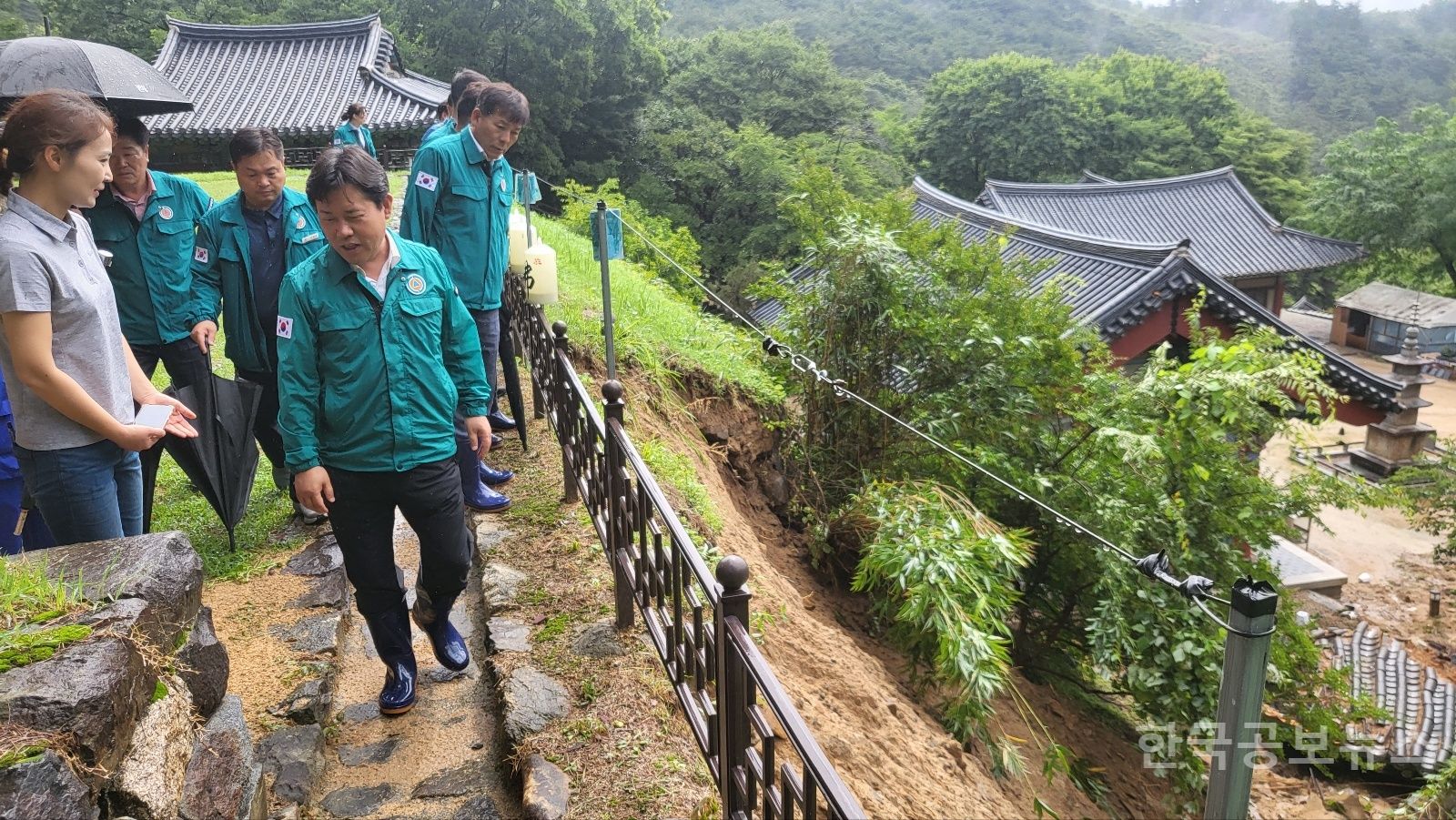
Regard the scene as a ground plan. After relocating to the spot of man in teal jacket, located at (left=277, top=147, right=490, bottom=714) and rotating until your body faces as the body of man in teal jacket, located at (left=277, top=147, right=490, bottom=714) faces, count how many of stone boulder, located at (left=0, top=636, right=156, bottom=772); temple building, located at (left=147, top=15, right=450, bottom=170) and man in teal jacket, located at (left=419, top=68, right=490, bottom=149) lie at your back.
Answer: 2

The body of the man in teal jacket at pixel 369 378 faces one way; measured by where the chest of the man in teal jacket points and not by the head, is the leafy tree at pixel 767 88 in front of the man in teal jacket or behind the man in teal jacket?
behind

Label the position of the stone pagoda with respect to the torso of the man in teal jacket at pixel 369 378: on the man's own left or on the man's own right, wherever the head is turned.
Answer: on the man's own left

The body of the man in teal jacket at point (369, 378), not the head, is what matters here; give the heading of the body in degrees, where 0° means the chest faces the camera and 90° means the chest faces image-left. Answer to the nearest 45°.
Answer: approximately 0°

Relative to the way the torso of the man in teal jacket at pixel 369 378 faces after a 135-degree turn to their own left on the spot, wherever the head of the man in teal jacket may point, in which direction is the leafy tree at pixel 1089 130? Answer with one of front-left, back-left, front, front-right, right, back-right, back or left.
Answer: front

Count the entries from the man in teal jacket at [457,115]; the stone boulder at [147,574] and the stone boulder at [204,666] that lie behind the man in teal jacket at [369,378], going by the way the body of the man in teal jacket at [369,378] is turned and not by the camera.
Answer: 1

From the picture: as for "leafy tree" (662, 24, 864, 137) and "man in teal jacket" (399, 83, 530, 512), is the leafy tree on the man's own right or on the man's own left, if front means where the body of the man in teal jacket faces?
on the man's own left

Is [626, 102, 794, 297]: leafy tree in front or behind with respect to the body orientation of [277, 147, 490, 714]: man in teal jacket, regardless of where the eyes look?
behind

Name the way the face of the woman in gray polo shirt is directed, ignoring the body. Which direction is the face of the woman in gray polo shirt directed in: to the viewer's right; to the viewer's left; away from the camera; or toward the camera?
to the viewer's right

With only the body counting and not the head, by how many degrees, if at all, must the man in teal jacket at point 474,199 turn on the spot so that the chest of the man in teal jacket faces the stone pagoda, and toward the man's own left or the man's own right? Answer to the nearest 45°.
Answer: approximately 90° to the man's own left
